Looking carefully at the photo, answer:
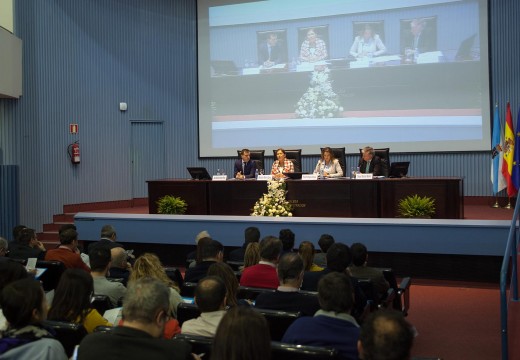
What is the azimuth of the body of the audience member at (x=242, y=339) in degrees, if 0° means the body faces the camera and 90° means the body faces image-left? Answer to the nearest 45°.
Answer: approximately 180°

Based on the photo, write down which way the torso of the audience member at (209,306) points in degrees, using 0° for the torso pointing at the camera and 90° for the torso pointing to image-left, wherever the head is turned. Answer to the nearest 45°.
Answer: approximately 180°

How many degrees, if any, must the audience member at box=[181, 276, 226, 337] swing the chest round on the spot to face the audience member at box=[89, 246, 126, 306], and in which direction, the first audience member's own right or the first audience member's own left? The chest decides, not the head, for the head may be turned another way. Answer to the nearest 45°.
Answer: approximately 45° to the first audience member's own left

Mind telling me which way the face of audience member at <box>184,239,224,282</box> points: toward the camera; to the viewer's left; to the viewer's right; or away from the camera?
away from the camera

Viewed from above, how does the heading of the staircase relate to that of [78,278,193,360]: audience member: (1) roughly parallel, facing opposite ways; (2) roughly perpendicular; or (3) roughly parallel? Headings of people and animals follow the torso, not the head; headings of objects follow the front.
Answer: roughly parallel, facing opposite ways

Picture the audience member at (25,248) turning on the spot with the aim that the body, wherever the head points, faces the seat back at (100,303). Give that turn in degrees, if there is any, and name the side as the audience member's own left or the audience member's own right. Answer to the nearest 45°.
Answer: approximately 135° to the audience member's own right

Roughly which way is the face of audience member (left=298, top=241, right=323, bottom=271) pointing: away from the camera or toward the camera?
away from the camera

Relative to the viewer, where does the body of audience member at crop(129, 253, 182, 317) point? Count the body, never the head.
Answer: away from the camera

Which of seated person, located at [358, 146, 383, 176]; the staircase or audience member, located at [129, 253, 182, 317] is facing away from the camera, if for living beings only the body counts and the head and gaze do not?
the audience member

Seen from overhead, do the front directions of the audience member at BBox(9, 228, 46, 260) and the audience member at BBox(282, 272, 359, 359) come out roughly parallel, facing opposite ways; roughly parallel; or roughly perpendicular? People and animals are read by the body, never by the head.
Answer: roughly parallel

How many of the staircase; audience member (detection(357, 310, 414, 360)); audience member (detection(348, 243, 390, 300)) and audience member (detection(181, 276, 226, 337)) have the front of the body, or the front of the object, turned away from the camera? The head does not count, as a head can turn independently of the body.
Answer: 3

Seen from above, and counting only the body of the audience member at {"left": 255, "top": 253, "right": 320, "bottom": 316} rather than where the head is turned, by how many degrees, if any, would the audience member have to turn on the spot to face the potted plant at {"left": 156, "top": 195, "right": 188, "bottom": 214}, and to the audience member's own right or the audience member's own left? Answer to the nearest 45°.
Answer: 0° — they already face it

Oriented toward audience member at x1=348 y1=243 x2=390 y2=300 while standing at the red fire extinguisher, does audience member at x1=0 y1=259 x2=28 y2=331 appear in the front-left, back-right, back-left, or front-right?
front-right

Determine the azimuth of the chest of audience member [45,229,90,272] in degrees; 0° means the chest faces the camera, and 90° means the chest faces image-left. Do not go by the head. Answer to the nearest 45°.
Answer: approximately 225°

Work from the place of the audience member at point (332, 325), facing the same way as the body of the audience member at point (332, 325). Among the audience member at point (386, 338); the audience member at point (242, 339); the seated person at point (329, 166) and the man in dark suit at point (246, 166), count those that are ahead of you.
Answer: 2

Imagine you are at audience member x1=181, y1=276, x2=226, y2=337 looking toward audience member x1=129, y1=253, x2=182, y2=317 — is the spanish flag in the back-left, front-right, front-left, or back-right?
front-right

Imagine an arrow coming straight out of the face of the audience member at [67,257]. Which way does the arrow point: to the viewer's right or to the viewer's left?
to the viewer's right

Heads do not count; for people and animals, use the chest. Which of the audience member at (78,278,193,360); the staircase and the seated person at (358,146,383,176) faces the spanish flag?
the audience member

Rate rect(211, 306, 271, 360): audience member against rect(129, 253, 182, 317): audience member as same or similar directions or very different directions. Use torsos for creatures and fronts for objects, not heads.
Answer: same or similar directions

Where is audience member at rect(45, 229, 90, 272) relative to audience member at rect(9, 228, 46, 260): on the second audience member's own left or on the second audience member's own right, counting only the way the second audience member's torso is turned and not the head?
on the second audience member's own right

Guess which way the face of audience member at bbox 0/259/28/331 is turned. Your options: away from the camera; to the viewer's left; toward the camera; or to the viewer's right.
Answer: away from the camera

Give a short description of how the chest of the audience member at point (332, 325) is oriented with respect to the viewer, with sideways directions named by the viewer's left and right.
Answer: facing away from the viewer

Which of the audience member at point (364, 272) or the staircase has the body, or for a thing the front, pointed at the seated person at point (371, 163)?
the audience member
